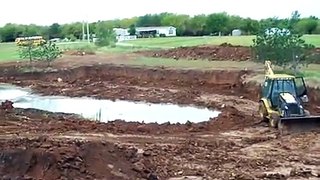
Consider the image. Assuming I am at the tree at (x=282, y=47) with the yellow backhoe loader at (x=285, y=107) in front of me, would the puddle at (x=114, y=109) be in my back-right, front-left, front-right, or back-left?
front-right

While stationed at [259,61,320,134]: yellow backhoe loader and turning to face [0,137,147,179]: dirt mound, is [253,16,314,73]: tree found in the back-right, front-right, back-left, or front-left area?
back-right

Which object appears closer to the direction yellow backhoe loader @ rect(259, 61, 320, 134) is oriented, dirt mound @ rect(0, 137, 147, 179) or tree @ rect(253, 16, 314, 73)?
the dirt mound

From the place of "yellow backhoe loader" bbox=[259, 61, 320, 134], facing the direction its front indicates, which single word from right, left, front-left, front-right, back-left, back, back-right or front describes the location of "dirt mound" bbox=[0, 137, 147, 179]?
right

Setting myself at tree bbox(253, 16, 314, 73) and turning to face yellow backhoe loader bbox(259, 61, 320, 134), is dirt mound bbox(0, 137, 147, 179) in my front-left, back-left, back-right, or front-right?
front-right

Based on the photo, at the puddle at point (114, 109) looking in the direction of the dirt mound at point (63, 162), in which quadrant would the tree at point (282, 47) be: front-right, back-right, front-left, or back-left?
back-left

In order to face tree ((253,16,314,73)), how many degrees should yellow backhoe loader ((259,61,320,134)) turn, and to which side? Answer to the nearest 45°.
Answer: approximately 135° to its left

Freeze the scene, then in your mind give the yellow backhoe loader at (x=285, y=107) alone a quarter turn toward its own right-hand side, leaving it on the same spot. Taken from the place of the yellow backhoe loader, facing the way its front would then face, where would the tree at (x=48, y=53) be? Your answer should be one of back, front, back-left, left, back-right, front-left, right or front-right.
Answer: right

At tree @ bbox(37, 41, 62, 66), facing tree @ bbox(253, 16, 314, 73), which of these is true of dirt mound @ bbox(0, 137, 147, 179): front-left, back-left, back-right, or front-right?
front-right

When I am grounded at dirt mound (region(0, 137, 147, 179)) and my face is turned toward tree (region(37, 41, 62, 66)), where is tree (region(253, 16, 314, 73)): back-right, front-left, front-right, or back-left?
front-right
